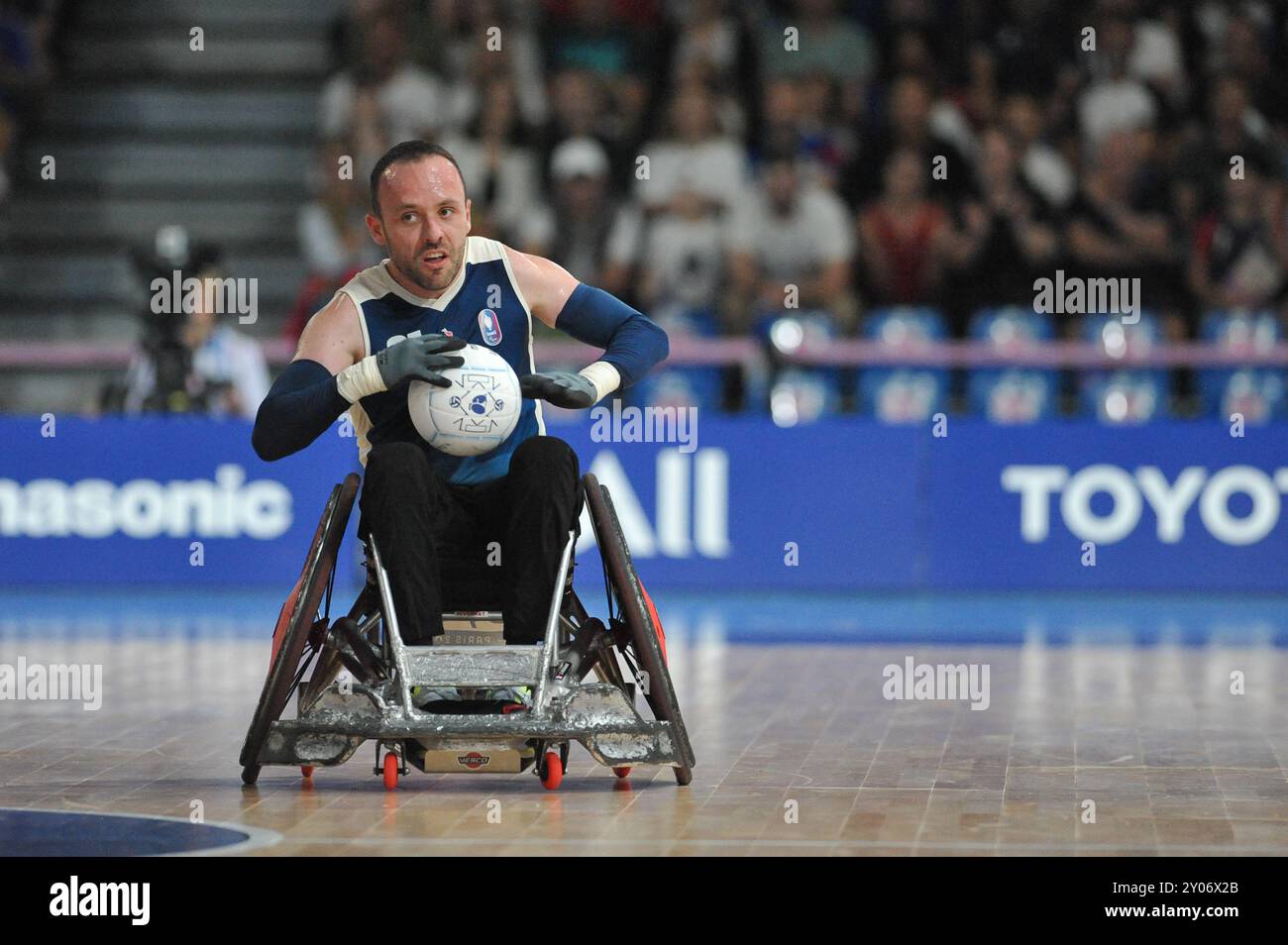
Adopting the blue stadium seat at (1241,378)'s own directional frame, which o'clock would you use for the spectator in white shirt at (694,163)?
The spectator in white shirt is roughly at 3 o'clock from the blue stadium seat.

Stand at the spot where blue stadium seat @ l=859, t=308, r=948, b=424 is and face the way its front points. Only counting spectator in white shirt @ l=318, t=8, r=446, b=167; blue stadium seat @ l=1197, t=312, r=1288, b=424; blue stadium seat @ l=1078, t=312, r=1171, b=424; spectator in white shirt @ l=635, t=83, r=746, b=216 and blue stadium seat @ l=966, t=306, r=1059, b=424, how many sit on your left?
3

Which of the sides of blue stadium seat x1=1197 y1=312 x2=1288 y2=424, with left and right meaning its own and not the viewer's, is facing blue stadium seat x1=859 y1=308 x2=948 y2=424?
right

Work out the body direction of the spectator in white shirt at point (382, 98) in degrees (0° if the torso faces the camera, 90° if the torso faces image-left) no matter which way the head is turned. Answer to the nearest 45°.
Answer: approximately 0°
